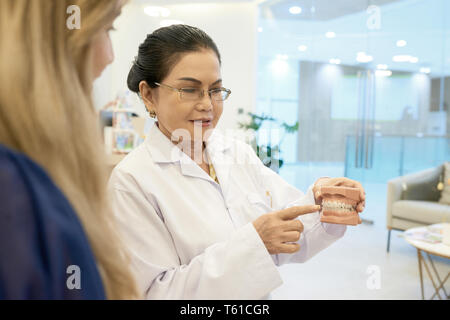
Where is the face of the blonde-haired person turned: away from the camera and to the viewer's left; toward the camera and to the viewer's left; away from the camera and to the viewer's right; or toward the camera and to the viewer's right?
away from the camera and to the viewer's right

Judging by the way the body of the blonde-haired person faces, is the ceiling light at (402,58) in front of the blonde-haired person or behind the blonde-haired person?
in front

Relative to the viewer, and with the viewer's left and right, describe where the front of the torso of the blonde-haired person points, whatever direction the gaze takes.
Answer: facing away from the viewer and to the right of the viewer

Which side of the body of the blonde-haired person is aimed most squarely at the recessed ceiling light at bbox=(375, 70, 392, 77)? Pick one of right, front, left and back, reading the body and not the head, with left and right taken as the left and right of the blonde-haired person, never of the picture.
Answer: front

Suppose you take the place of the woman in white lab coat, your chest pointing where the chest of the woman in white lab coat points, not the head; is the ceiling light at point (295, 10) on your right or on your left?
on your left

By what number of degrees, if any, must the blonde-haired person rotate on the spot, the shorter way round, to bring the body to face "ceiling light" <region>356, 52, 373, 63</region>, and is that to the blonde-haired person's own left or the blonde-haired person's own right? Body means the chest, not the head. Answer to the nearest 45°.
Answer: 0° — they already face it

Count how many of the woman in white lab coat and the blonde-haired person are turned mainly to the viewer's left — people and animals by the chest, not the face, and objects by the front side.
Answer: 0
